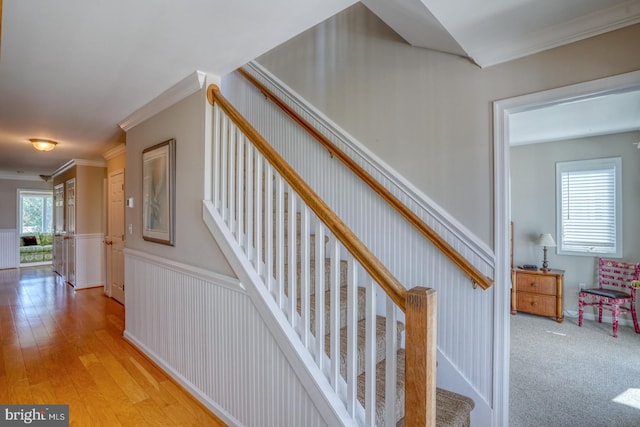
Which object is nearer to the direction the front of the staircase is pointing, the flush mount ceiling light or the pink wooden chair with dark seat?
the pink wooden chair with dark seat

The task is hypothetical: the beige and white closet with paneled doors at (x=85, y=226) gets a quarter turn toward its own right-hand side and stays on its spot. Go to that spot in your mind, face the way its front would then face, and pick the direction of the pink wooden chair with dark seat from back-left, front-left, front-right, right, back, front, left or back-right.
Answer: back-right

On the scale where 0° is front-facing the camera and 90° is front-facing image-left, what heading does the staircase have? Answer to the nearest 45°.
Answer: approximately 315°

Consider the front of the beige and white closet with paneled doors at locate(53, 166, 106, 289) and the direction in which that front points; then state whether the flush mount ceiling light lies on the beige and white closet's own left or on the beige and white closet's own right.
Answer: on the beige and white closet's own left

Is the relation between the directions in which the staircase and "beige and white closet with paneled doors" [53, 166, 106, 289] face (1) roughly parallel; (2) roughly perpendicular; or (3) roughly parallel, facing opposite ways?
roughly perpendicular

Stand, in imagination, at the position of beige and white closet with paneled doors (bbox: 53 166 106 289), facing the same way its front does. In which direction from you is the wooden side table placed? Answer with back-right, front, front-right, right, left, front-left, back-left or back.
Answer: back-left

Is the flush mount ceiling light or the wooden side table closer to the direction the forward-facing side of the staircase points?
the wooden side table

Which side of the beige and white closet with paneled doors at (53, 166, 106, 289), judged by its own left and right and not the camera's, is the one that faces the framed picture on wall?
left

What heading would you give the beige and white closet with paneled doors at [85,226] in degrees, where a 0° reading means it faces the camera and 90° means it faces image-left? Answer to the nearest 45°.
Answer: approximately 90°

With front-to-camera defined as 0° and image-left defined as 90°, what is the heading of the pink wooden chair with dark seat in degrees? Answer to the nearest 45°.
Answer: approximately 45°

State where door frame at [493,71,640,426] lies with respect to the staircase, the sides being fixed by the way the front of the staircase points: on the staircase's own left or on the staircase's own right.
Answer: on the staircase's own left

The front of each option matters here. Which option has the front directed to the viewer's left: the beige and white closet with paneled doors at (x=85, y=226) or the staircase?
the beige and white closet with paneled doors

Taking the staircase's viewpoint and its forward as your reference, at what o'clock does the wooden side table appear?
The wooden side table is roughly at 9 o'clock from the staircase.

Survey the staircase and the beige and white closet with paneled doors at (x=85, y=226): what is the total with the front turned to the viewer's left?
1
